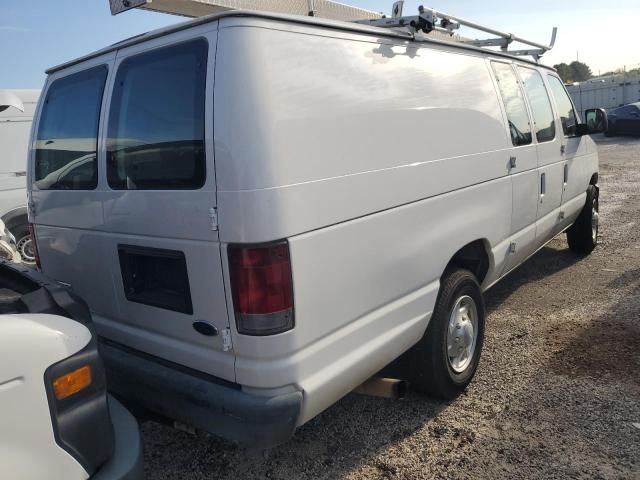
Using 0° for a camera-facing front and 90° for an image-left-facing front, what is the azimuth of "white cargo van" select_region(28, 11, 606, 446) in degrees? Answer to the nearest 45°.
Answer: approximately 225°

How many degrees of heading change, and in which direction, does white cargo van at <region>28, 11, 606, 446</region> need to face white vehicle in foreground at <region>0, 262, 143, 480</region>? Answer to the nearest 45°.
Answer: approximately 180°

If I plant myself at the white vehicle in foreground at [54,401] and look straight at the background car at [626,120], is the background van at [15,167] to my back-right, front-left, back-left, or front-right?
front-left

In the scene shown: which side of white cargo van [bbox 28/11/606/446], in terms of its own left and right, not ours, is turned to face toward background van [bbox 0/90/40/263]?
left

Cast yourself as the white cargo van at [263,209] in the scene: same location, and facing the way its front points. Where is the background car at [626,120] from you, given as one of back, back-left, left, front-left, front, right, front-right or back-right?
front
